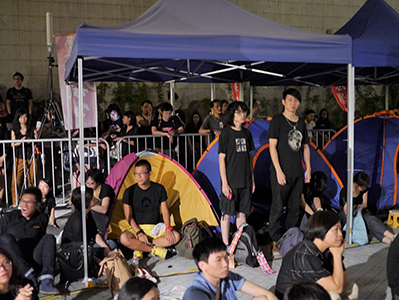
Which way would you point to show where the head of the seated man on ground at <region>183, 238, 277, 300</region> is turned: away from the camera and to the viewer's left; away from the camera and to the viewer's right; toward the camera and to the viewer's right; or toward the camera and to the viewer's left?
toward the camera and to the viewer's right

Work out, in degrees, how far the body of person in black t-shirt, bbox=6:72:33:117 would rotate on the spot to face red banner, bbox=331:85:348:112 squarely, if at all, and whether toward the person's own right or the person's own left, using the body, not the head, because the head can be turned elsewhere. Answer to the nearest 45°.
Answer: approximately 90° to the person's own left

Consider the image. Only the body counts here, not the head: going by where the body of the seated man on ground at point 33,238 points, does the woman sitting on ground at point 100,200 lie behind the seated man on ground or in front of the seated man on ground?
behind

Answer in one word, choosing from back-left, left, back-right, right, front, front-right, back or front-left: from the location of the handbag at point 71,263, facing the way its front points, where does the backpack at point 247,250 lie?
left

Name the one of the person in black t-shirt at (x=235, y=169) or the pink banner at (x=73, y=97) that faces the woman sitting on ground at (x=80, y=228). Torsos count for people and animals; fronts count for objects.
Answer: the pink banner

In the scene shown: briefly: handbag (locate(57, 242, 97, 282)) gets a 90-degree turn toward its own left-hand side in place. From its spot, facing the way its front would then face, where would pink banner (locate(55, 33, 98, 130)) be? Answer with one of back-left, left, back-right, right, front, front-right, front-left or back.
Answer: left

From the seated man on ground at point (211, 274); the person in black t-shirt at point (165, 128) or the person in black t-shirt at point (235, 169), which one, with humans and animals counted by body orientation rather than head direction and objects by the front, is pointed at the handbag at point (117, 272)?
the person in black t-shirt at point (165, 128)

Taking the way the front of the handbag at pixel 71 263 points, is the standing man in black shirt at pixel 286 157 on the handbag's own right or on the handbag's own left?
on the handbag's own left

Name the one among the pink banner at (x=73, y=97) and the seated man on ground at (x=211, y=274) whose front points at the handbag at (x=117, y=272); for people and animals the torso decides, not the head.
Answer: the pink banner

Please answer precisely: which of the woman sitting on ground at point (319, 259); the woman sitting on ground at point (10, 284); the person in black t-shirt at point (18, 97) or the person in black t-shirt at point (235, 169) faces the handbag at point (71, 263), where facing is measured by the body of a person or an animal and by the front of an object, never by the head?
the person in black t-shirt at point (18, 97)
